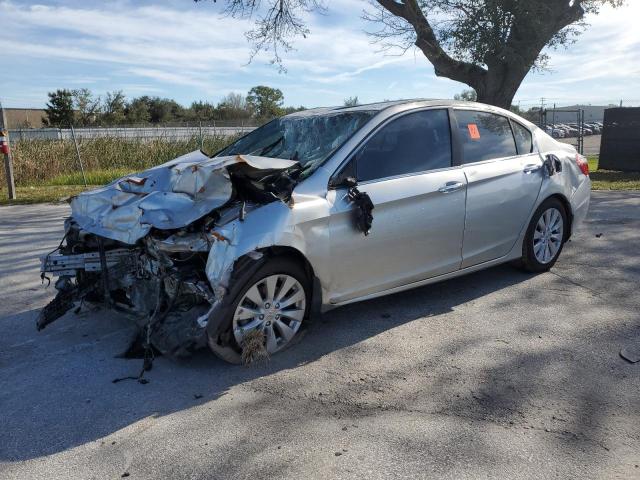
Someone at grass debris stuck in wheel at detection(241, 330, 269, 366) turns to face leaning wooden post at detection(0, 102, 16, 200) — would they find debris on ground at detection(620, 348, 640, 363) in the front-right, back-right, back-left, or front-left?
back-right

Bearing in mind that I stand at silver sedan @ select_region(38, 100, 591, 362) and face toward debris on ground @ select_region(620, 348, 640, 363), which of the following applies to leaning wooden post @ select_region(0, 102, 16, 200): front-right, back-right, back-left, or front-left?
back-left

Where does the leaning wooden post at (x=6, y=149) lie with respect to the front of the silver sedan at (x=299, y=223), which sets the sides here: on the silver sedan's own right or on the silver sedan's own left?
on the silver sedan's own right

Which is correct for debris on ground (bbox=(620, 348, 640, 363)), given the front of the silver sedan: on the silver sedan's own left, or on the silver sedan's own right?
on the silver sedan's own left

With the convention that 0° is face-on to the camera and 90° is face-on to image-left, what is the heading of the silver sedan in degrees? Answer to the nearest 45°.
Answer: approximately 45°
